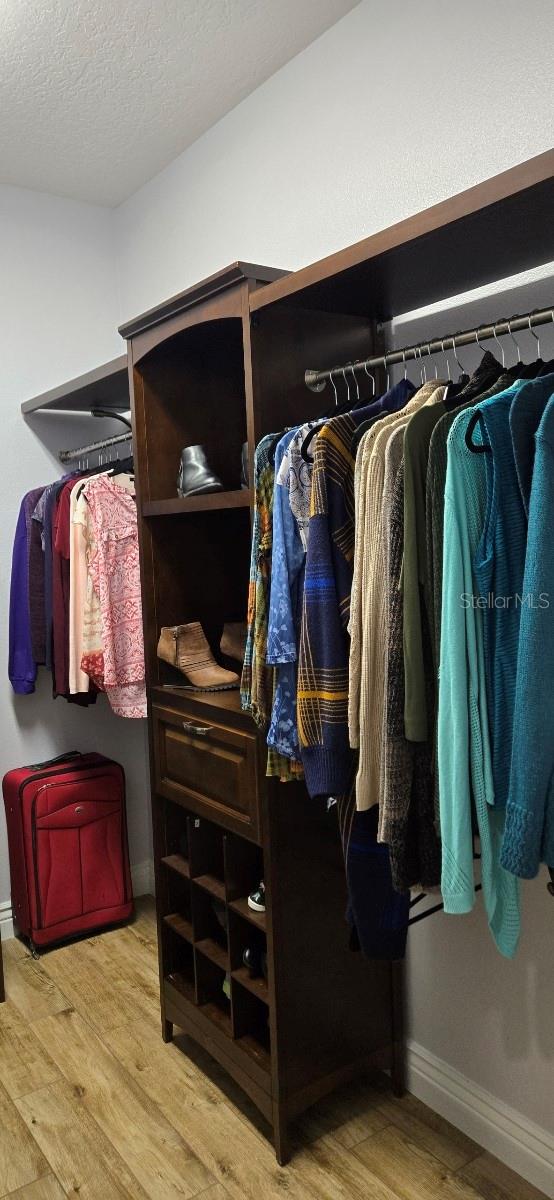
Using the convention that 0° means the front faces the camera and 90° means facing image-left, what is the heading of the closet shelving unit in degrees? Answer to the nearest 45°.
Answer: approximately 45°

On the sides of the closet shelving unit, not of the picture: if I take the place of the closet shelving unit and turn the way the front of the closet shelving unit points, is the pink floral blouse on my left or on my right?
on my right

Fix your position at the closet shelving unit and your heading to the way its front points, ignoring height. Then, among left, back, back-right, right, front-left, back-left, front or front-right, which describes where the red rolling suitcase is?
right

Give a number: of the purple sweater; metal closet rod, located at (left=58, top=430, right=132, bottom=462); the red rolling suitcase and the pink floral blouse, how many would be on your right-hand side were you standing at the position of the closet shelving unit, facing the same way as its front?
4

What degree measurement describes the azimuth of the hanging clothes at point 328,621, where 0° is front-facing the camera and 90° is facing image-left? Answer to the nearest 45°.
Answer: approximately 315°
